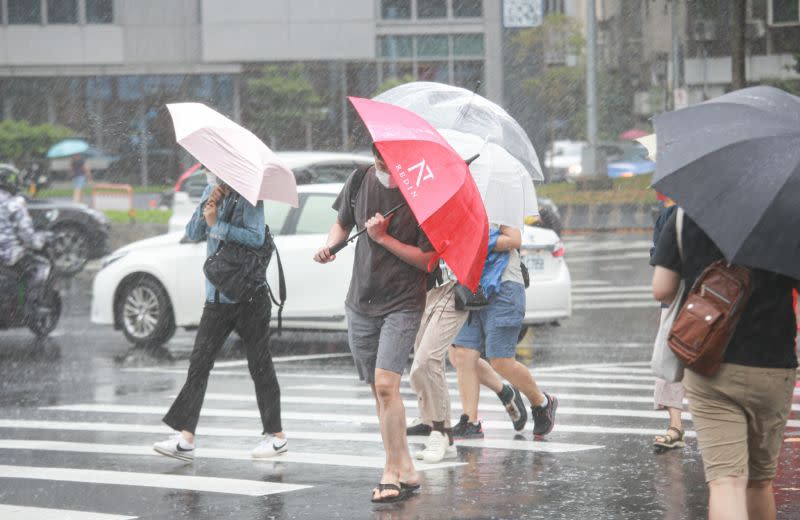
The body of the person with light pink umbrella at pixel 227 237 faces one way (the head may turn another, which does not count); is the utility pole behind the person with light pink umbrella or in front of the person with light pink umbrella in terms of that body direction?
behind

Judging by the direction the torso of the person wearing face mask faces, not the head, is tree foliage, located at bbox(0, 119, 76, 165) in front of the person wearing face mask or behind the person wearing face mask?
behind

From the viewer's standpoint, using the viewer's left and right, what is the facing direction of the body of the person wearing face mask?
facing the viewer

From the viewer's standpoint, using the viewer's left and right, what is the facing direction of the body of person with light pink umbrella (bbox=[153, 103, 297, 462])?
facing the viewer and to the left of the viewer

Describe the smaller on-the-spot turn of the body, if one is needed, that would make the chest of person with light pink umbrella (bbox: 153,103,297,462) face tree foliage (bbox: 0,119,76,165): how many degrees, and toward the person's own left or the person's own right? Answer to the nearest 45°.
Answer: approximately 135° to the person's own right

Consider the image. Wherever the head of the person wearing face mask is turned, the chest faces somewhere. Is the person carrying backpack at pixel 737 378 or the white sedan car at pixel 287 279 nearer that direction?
the person carrying backpack

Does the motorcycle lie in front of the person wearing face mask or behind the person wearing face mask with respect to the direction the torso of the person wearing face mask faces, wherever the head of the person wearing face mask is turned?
behind

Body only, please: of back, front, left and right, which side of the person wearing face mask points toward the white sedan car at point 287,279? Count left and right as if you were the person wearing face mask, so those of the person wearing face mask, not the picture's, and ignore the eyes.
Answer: back

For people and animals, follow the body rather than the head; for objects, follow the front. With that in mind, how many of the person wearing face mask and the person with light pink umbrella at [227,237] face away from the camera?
0

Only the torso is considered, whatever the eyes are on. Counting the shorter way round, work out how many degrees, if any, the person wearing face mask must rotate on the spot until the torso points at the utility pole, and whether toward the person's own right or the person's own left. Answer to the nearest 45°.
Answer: approximately 180°

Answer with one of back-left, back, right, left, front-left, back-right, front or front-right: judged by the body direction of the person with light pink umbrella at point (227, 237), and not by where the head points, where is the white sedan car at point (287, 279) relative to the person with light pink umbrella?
back-right

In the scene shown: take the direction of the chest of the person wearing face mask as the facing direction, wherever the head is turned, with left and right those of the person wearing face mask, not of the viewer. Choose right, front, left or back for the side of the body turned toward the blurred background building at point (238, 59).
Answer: back
